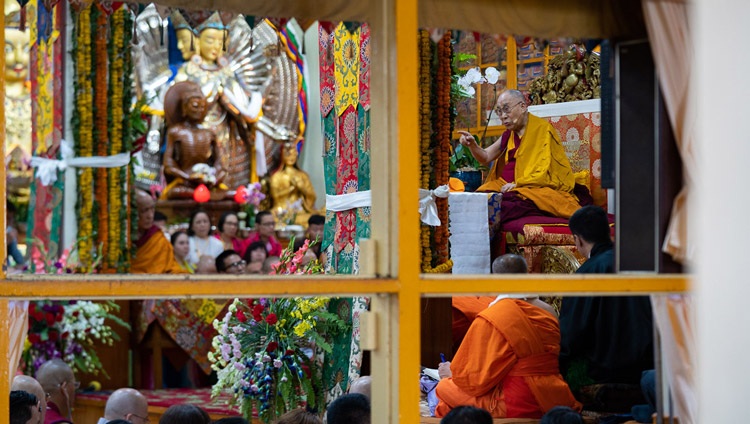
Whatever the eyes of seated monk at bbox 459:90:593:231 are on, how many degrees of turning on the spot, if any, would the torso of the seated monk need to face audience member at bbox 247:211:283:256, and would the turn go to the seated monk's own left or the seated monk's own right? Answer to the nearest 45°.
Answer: approximately 90° to the seated monk's own right

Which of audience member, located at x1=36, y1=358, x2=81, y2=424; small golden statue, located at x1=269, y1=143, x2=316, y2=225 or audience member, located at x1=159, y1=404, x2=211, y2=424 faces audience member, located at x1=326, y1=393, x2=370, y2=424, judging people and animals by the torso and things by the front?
the small golden statue

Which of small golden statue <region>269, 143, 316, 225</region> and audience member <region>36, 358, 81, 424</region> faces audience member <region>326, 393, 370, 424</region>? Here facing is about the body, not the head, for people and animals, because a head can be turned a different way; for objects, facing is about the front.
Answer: the small golden statue

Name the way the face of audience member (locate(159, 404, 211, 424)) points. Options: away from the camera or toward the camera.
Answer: away from the camera

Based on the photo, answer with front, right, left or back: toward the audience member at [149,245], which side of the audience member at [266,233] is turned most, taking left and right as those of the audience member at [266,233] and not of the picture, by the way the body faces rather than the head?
right

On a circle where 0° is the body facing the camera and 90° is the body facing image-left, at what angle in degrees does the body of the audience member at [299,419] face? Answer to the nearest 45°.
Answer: approximately 180°

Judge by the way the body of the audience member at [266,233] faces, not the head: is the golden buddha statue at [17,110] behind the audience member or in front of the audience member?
behind

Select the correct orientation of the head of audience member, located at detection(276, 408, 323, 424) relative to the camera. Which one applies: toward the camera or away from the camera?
away from the camera

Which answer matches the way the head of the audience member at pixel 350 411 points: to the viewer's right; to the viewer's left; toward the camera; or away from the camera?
away from the camera
